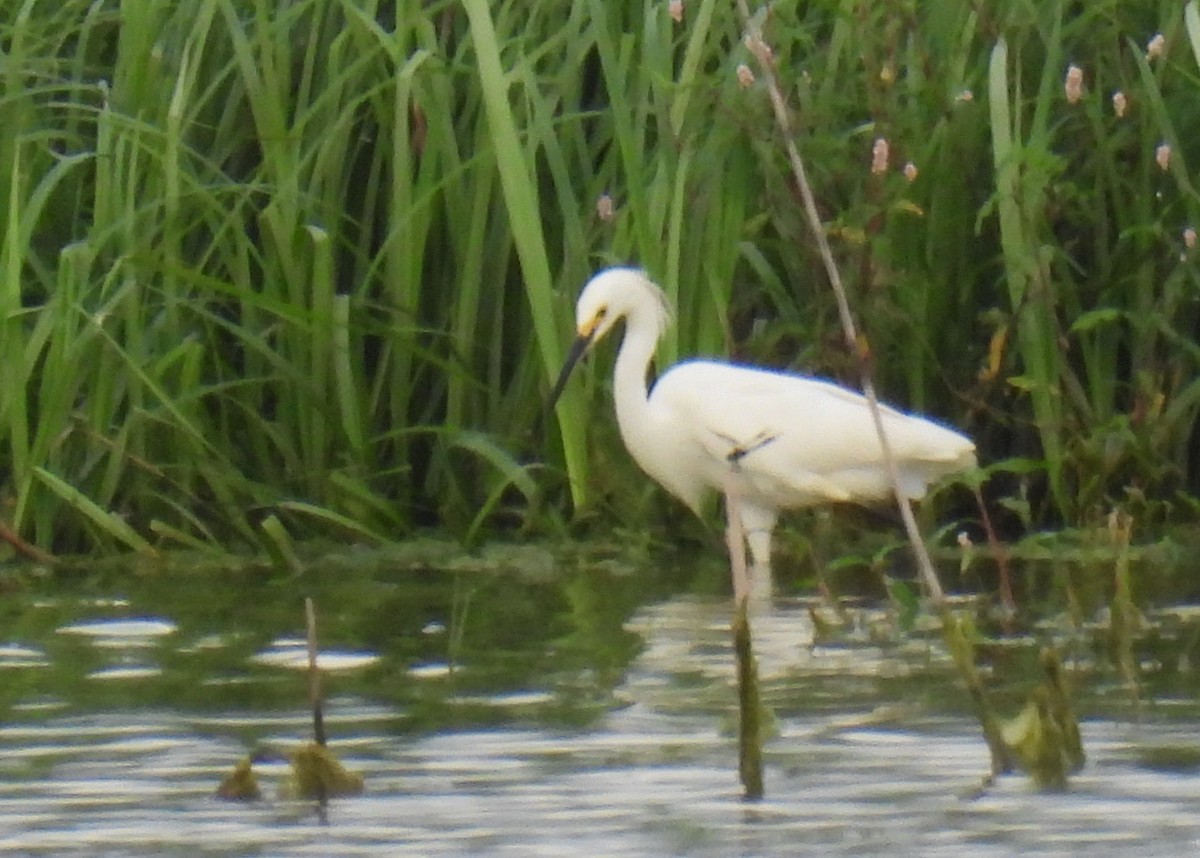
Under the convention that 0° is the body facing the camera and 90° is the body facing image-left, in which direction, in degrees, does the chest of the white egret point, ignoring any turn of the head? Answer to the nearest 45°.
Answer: approximately 90°
